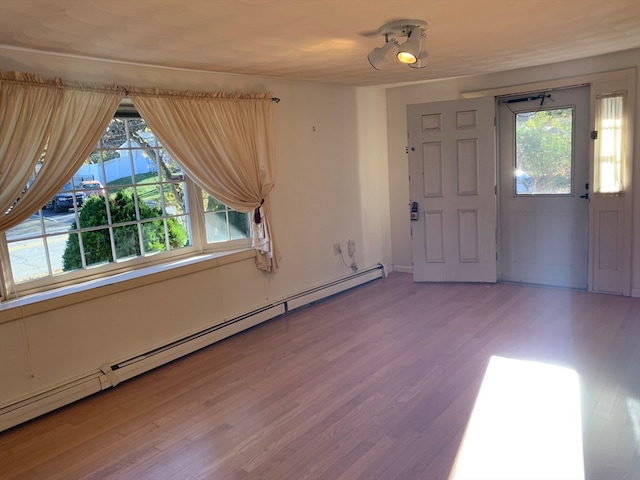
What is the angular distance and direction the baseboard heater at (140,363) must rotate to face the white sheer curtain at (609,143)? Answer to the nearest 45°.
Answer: approximately 45° to its left

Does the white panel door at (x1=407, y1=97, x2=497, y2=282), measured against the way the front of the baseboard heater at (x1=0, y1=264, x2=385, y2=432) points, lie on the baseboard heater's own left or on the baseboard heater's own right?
on the baseboard heater's own left

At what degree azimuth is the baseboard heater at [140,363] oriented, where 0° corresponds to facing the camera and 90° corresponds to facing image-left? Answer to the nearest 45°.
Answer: approximately 315°
